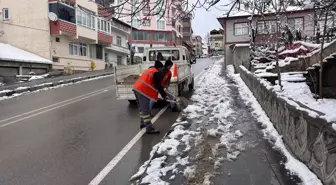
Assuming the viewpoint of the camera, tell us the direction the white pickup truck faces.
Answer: facing away from the viewer and to the right of the viewer

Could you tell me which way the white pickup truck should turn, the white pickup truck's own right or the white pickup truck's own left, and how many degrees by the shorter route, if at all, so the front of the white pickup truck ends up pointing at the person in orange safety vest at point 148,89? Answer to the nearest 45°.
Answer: approximately 135° to the white pickup truck's own right

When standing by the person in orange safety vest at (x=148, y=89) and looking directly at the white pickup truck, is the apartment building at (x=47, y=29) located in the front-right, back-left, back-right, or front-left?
front-left

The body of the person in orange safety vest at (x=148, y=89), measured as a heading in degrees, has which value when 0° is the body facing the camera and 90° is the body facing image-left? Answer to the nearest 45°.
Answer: approximately 270°

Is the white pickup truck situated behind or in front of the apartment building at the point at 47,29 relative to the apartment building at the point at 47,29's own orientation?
in front

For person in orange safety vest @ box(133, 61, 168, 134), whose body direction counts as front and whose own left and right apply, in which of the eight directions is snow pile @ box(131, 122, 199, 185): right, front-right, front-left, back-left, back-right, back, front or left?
right

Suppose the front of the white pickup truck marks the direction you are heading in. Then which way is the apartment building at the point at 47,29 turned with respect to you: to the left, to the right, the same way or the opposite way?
to the right

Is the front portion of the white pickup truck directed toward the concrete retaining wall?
no

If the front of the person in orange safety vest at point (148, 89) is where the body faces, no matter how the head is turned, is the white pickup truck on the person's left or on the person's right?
on the person's left

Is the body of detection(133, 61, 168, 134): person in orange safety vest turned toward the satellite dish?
no

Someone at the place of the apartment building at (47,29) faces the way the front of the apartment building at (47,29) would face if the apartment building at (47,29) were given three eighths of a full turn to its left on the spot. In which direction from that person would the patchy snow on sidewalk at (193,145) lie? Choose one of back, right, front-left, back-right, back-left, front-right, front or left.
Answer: back

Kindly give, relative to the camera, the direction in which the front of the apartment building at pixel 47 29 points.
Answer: facing the viewer and to the right of the viewer

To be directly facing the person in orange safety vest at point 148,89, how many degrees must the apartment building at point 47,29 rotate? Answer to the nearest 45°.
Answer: approximately 45° to its right

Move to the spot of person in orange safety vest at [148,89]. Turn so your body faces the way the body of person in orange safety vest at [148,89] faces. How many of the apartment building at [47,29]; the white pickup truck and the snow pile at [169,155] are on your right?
1

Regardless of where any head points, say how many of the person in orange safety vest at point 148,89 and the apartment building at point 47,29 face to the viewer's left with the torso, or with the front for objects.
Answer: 0

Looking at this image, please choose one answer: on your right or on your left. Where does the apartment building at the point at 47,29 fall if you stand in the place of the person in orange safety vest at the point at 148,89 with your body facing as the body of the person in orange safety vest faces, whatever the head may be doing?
on your left

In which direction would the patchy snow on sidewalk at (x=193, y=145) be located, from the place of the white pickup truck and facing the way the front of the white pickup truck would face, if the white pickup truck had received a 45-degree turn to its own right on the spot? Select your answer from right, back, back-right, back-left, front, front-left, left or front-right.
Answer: right
